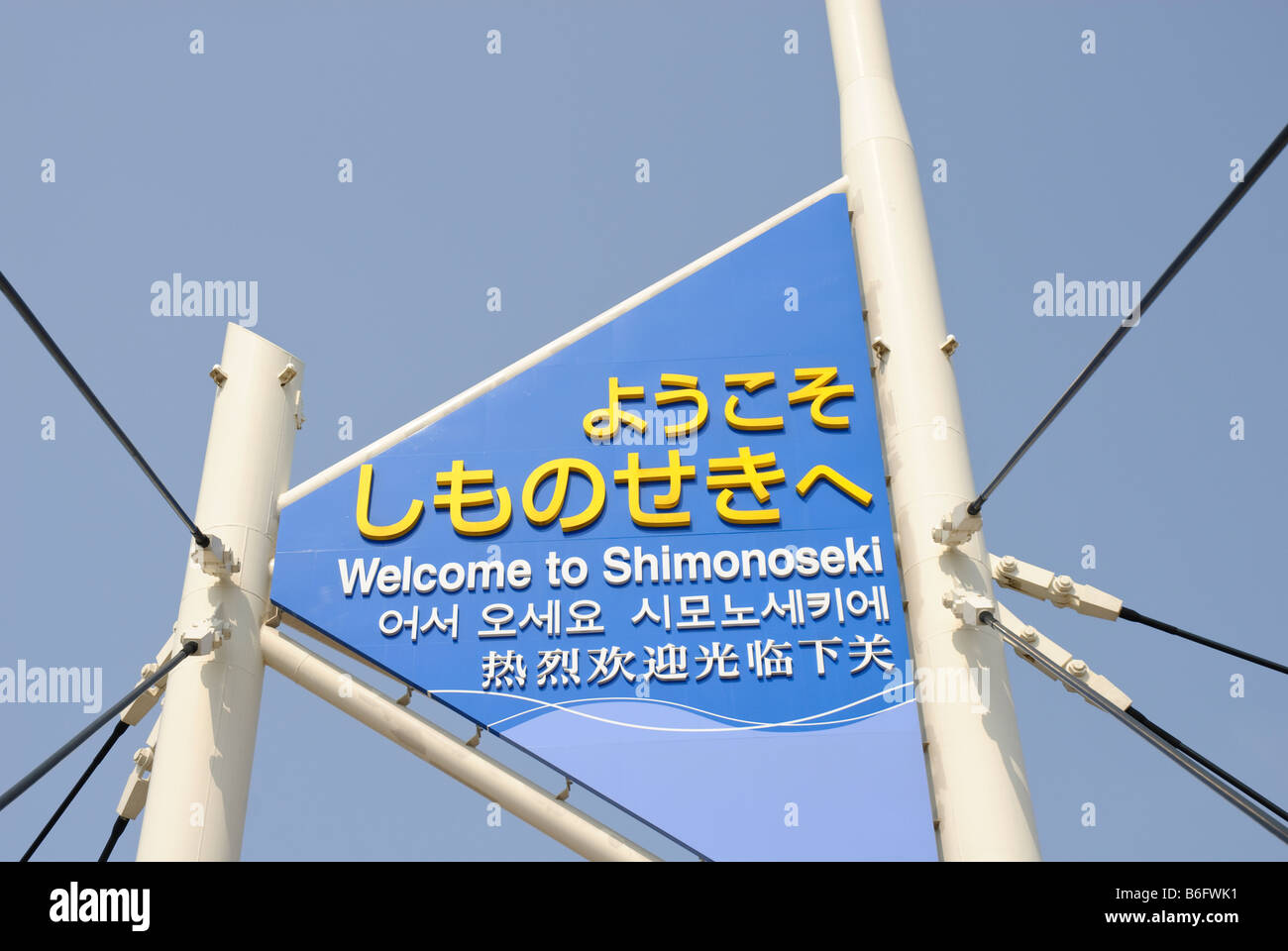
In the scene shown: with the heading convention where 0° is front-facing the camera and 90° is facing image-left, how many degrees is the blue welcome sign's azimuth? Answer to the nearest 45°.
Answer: approximately 0°

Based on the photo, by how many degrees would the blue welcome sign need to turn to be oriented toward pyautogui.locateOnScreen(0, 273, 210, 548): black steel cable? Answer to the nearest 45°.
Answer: approximately 45° to its right

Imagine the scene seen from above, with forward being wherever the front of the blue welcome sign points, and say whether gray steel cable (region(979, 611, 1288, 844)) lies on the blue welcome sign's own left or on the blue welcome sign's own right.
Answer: on the blue welcome sign's own left

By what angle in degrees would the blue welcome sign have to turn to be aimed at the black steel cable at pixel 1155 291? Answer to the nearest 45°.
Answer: approximately 45° to its left

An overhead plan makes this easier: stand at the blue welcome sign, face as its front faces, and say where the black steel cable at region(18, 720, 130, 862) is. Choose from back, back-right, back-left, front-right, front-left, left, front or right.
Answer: right
